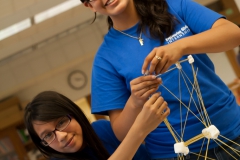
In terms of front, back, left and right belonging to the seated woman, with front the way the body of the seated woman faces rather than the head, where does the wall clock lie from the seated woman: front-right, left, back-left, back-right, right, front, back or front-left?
back

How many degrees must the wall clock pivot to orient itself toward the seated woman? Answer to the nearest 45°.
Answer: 0° — it already faces them

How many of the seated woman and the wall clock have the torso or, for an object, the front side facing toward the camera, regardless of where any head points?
2

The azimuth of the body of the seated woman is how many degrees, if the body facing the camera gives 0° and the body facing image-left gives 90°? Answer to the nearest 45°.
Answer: approximately 0°

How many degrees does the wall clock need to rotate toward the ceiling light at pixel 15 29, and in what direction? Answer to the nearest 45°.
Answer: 0° — it already faces it

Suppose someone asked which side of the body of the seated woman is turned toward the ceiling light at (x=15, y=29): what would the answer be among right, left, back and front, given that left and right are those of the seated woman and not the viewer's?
back
